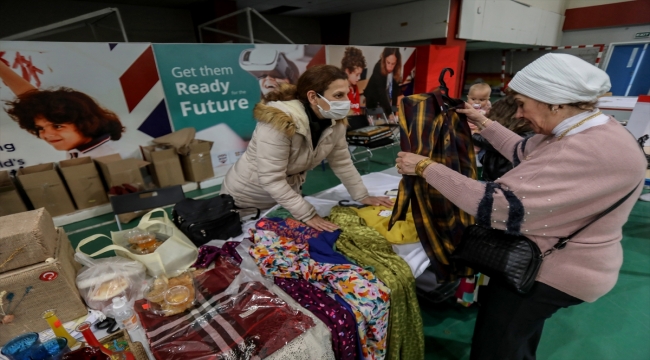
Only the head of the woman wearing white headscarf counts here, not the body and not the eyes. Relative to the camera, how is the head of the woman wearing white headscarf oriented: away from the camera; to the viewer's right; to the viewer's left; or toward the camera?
to the viewer's left

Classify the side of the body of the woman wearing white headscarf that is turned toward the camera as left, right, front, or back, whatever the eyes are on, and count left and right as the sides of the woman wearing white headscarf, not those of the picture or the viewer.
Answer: left

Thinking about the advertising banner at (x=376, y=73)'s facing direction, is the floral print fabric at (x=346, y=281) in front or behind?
in front

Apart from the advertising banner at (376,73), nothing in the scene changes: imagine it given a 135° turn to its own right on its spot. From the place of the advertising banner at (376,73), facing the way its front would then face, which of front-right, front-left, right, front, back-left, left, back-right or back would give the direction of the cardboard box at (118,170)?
left

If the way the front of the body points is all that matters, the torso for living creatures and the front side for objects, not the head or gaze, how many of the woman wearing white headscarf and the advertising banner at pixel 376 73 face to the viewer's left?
1

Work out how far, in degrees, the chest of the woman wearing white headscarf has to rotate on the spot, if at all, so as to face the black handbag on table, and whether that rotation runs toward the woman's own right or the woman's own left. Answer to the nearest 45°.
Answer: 0° — they already face it

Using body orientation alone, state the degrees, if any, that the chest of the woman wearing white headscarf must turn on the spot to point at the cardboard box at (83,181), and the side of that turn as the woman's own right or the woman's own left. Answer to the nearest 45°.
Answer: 0° — they already face it

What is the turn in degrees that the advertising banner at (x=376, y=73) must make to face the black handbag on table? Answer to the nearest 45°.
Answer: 0° — it already faces it

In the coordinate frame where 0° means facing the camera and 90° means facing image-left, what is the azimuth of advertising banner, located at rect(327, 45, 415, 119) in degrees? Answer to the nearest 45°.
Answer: approximately 0°

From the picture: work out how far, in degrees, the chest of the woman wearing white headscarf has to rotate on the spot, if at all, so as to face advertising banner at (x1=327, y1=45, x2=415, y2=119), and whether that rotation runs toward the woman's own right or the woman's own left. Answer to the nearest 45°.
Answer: approximately 45° to the woman's own right

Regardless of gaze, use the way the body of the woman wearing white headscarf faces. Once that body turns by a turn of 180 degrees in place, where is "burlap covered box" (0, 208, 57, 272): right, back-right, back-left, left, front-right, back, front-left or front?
back-right

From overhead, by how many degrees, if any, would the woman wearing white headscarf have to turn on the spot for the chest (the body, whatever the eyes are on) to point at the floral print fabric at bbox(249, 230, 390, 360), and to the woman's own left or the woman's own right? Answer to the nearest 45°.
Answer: approximately 45° to the woman's own left

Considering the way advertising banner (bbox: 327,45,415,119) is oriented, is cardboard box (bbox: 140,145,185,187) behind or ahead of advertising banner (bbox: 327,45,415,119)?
ahead

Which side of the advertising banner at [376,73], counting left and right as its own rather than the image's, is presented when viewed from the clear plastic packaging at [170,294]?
front

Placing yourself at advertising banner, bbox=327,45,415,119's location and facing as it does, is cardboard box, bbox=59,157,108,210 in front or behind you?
in front

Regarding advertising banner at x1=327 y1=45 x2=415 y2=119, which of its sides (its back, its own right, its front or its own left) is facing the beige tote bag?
front
